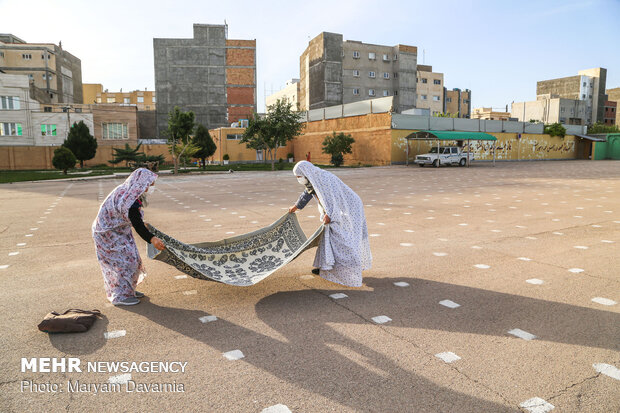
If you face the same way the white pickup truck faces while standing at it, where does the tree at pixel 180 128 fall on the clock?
The tree is roughly at 1 o'clock from the white pickup truck.

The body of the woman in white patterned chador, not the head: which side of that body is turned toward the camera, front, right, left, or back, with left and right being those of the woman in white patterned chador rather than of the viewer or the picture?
left

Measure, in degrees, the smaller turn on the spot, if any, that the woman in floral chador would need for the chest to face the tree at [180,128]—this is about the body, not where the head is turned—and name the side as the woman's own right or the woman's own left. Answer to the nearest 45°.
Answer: approximately 90° to the woman's own left

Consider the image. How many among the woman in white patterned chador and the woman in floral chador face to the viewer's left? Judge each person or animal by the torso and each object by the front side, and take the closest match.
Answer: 1

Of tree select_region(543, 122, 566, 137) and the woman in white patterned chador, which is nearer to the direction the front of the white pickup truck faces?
the woman in white patterned chador

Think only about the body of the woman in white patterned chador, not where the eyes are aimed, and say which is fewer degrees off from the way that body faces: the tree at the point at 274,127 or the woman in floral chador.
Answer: the woman in floral chador

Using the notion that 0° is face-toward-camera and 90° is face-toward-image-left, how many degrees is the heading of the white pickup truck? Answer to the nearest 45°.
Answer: approximately 45°

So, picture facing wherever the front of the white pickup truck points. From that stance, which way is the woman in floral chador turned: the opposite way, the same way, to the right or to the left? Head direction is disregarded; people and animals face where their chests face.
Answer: the opposite way

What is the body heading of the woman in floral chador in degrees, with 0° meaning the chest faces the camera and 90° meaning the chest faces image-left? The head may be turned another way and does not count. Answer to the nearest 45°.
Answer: approximately 270°

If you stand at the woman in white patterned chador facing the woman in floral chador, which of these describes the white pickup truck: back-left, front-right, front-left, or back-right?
back-right
